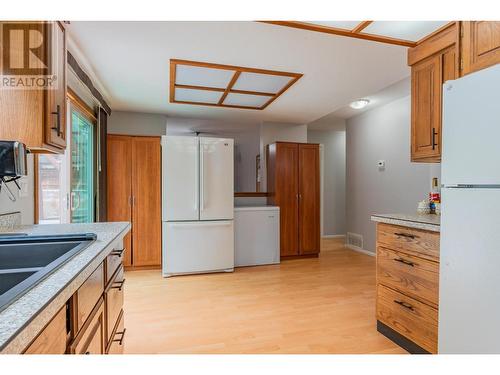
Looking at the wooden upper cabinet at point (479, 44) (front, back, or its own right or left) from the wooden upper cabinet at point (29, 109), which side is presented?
front

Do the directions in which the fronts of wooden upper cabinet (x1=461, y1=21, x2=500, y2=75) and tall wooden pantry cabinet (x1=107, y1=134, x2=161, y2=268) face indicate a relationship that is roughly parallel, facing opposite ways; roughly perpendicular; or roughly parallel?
roughly perpendicular

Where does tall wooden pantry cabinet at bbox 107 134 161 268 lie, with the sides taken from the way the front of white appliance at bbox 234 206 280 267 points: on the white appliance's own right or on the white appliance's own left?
on the white appliance's own right

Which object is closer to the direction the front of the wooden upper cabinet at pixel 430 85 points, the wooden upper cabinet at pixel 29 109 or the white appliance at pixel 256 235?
the wooden upper cabinet

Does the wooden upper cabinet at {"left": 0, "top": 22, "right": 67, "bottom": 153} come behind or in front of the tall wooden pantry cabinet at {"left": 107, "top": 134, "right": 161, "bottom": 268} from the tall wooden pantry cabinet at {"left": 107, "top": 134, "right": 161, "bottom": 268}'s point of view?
in front

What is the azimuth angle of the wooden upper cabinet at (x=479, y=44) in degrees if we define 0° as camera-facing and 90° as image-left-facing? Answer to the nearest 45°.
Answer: approximately 45°

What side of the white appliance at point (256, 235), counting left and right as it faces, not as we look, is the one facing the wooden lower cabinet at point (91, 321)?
front

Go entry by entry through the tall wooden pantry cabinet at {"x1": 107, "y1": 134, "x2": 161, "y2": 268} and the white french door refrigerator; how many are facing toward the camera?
2
